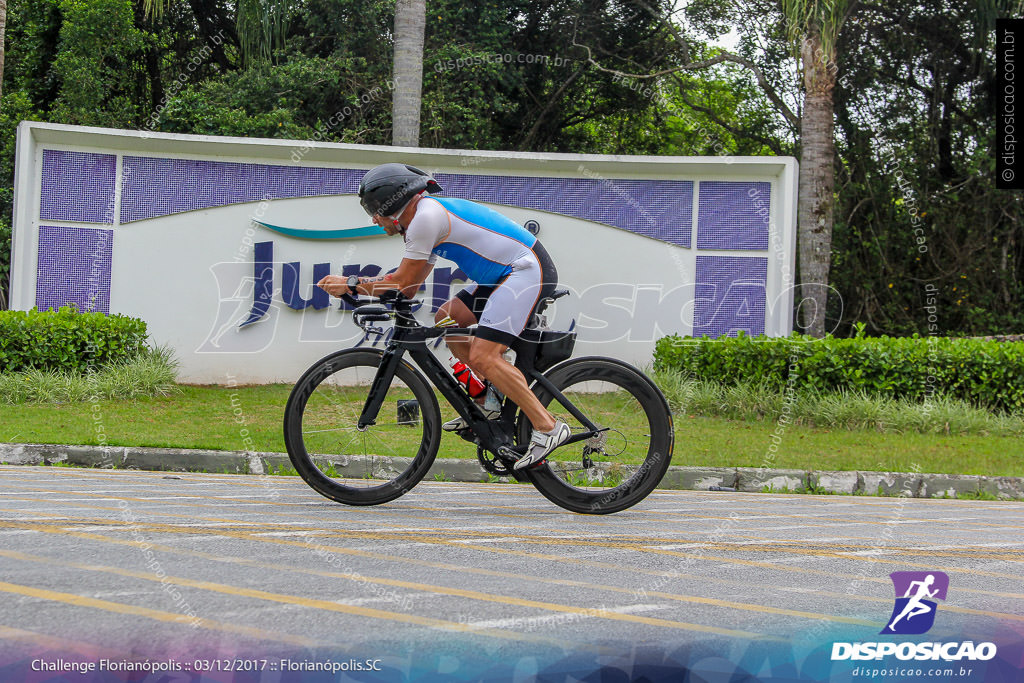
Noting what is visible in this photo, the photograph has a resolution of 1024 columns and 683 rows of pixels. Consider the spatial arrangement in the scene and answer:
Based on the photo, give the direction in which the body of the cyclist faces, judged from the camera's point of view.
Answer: to the viewer's left

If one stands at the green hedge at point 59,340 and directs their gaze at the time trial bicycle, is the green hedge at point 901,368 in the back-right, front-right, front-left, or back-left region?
front-left

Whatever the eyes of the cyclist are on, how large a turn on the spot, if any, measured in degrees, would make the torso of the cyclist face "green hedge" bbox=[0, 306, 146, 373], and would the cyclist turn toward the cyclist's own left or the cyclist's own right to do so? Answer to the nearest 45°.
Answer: approximately 45° to the cyclist's own right

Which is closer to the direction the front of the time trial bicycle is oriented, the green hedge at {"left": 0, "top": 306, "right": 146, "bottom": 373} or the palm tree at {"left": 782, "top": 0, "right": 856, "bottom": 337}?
the green hedge

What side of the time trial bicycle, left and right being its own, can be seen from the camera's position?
left

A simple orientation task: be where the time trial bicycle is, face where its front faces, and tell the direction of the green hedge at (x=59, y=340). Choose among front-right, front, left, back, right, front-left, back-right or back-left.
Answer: front-right

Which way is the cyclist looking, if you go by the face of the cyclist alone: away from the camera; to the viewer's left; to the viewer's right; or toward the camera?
to the viewer's left

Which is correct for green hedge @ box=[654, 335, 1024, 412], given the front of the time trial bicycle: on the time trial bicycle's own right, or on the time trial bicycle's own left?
on the time trial bicycle's own right

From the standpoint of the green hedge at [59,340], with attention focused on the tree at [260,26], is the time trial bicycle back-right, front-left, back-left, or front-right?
back-right

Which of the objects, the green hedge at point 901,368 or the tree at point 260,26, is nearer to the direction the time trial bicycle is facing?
the tree

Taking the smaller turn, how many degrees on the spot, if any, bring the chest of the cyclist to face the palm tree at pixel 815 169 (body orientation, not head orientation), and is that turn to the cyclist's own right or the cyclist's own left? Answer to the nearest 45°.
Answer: approximately 135° to the cyclist's own right
